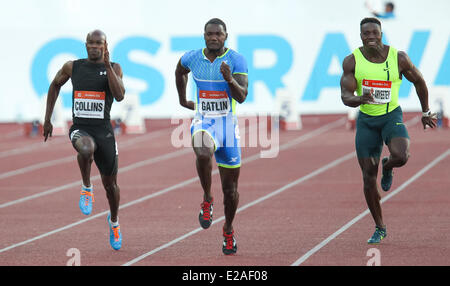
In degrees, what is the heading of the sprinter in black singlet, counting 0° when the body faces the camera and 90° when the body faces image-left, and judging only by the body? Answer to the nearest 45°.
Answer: approximately 0°

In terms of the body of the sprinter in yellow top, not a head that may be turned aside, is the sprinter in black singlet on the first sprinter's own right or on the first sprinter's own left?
on the first sprinter's own right

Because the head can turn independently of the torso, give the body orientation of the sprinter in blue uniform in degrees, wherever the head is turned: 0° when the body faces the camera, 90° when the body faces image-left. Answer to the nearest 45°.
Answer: approximately 0°

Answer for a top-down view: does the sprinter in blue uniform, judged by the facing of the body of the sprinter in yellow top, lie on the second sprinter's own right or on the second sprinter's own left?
on the second sprinter's own right

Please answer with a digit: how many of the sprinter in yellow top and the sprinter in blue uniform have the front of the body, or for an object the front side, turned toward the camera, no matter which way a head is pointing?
2

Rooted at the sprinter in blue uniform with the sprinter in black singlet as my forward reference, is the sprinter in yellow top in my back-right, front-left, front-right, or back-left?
back-right

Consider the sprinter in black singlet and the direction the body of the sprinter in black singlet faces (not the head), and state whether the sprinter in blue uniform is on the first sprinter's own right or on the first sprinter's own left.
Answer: on the first sprinter's own left
